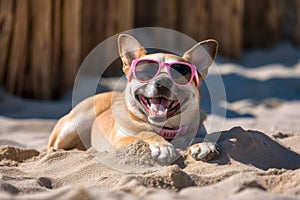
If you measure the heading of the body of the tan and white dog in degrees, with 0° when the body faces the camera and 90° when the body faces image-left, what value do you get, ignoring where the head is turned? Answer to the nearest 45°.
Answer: approximately 315°
